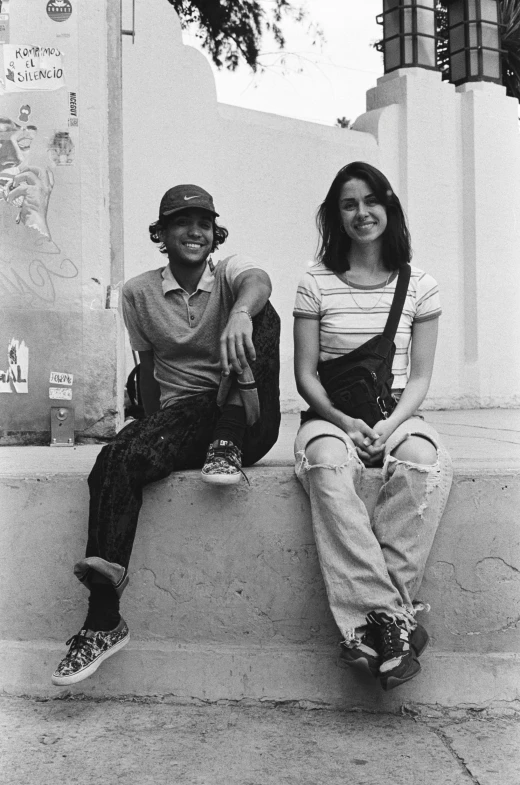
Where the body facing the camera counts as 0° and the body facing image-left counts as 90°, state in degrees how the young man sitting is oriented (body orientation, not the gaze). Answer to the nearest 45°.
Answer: approximately 0°

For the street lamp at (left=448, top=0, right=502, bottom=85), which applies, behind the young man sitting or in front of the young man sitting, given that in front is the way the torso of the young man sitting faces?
behind

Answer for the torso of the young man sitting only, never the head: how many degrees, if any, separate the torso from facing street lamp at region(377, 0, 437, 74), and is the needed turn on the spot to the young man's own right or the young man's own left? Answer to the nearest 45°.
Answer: approximately 135° to the young man's own left

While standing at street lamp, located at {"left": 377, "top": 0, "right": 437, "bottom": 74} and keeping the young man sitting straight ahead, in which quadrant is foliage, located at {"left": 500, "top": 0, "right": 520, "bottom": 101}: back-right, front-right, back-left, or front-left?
back-left

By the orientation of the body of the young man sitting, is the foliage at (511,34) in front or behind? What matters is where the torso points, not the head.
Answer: behind
